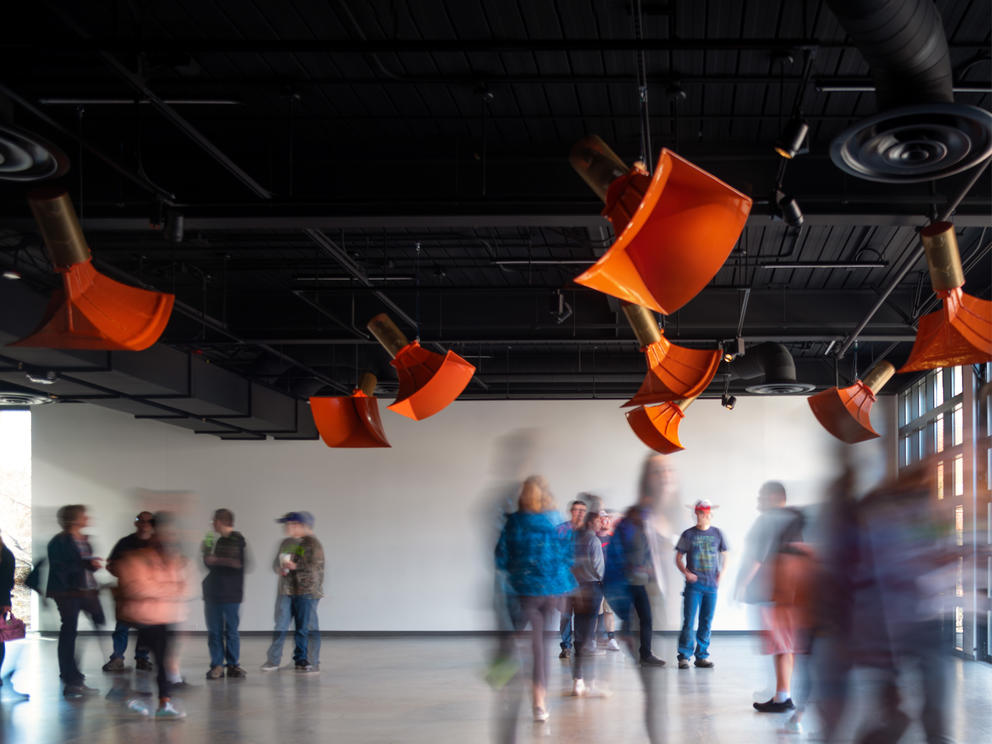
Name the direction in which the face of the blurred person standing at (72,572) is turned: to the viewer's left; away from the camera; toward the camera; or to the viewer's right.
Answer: to the viewer's right

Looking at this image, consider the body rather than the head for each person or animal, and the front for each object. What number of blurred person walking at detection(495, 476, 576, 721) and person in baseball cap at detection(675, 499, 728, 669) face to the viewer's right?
0

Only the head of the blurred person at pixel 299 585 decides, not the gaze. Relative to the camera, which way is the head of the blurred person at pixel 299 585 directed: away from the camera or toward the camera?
toward the camera

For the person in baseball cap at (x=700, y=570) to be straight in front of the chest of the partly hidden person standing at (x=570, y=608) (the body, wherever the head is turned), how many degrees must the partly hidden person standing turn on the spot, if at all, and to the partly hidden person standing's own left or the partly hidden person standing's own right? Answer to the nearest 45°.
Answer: approximately 90° to the partly hidden person standing's own left

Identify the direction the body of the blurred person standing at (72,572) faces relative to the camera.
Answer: to the viewer's right

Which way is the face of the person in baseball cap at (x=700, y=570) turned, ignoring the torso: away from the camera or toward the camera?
toward the camera

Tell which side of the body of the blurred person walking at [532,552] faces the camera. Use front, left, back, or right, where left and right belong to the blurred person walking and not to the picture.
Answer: back

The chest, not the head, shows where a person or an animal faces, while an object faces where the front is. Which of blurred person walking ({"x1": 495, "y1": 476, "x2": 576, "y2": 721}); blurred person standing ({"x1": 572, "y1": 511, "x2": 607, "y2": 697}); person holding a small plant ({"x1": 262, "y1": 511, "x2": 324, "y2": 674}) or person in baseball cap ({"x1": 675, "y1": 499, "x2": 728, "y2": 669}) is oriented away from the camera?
blurred person walking ({"x1": 495, "y1": 476, "x2": 576, "y2": 721})

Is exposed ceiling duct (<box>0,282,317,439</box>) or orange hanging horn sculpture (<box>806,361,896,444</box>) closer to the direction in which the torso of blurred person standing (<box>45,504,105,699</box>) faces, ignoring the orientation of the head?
the orange hanging horn sculpture
